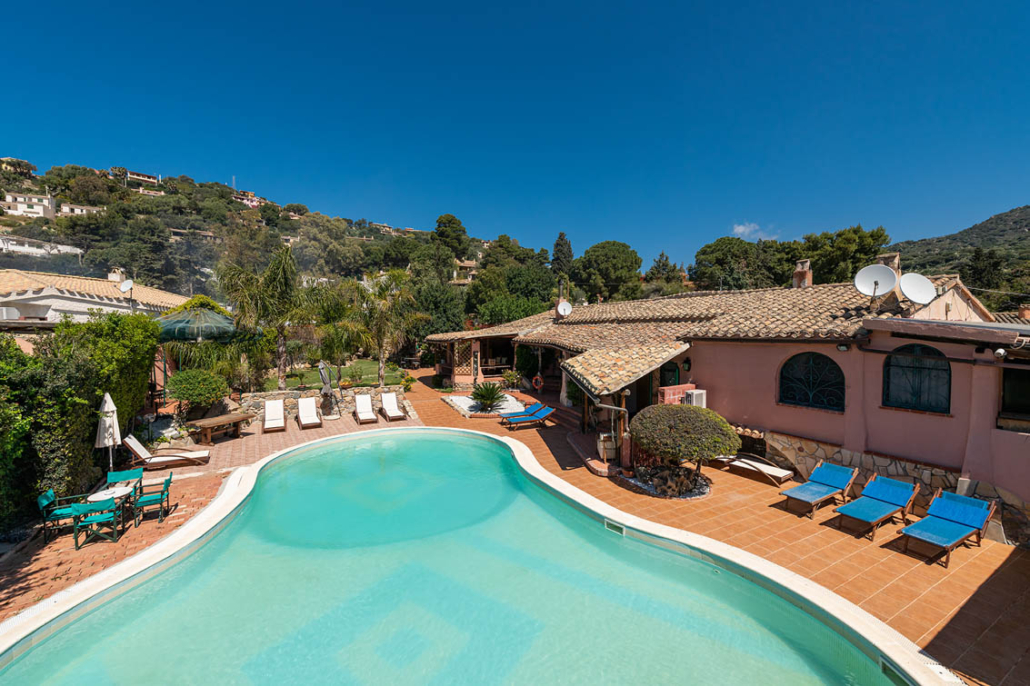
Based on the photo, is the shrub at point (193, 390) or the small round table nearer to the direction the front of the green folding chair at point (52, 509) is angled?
the small round table

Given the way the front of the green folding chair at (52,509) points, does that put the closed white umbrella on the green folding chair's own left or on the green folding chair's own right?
on the green folding chair's own left

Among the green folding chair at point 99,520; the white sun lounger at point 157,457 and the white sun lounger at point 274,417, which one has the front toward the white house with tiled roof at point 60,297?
the green folding chair

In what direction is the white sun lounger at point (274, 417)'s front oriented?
toward the camera

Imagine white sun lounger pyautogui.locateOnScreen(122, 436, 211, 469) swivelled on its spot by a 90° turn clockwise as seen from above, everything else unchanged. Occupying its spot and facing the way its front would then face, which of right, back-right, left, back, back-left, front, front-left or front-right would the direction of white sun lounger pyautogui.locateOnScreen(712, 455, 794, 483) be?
front-left

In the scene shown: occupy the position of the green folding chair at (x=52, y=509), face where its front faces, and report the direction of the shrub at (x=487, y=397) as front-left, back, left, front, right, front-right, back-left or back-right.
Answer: front

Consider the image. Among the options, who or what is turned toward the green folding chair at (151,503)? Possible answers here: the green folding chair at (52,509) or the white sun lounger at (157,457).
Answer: the green folding chair at (52,509)

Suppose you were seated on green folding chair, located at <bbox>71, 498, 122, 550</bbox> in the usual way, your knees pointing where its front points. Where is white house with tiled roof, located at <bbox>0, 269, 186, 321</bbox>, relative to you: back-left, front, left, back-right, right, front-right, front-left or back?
front

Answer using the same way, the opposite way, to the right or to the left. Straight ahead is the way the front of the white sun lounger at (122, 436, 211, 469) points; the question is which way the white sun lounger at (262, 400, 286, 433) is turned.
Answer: to the right

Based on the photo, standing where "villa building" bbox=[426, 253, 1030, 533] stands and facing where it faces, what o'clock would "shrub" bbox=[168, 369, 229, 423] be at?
The shrub is roughly at 1 o'clock from the villa building.

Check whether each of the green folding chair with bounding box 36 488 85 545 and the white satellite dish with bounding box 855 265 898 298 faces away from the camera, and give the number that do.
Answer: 0

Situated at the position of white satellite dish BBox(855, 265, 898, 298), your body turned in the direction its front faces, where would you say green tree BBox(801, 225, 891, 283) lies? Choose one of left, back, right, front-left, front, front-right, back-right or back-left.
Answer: back

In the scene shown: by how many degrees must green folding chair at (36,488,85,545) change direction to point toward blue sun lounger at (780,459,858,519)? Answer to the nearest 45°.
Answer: approximately 45° to its right

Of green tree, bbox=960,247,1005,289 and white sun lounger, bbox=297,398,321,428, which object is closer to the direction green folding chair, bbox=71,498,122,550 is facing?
the white sun lounger

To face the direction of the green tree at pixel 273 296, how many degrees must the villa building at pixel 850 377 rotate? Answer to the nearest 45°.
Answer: approximately 45° to its right

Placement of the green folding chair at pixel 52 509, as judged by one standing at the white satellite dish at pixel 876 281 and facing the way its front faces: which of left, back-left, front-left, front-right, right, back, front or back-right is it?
front-right

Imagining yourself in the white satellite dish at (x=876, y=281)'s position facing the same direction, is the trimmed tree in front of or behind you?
in front

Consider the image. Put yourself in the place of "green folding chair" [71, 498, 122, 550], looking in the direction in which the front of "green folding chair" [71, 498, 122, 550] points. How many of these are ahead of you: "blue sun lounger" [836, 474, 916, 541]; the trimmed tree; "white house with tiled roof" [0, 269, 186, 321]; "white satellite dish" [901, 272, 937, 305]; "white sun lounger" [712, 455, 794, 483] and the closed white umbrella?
2

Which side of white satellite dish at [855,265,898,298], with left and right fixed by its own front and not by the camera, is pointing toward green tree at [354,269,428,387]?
right

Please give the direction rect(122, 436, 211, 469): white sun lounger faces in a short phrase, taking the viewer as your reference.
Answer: facing to the right of the viewer

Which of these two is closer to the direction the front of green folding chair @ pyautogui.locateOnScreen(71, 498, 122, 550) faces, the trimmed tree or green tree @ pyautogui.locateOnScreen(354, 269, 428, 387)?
the green tree
